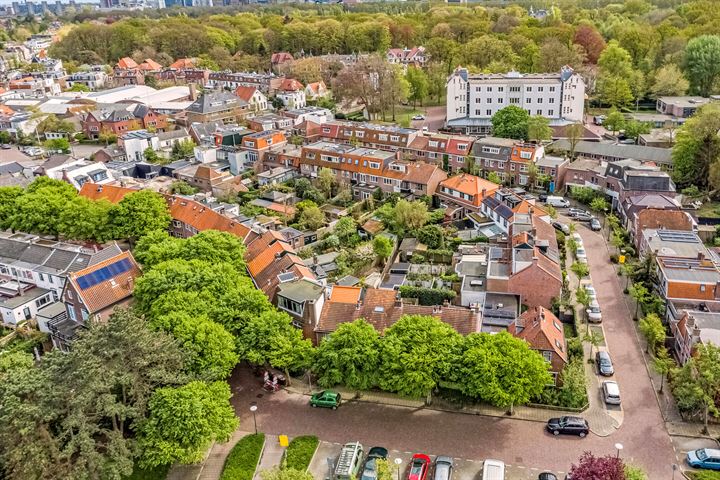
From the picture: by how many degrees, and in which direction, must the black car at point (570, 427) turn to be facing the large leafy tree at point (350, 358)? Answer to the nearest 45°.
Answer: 0° — it already faces it

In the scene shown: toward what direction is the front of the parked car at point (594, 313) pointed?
toward the camera

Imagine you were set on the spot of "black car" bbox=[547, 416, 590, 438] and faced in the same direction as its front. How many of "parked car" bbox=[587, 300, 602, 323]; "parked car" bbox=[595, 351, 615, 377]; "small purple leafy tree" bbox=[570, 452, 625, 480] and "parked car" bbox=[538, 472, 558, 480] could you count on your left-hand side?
2

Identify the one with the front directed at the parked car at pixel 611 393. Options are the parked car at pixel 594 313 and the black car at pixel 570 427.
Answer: the parked car at pixel 594 313

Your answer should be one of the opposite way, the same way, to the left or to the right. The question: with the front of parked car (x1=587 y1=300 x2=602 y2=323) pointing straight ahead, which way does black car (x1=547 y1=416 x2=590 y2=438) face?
to the right

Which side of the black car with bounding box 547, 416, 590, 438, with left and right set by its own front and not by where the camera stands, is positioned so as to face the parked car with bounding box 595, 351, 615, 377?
right

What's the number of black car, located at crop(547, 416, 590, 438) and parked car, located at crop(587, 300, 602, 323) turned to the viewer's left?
1

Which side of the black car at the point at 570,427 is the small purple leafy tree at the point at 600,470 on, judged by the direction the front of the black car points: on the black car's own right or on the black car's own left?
on the black car's own left

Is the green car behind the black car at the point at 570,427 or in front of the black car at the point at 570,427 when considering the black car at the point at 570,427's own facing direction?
in front

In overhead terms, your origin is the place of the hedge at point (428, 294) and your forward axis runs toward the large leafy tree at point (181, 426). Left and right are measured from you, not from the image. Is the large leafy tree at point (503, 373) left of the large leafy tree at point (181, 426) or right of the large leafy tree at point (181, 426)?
left

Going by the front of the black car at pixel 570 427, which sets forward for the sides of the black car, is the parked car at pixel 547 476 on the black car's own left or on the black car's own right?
on the black car's own left

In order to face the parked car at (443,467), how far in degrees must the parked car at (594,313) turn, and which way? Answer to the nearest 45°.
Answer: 0° — it already faces it

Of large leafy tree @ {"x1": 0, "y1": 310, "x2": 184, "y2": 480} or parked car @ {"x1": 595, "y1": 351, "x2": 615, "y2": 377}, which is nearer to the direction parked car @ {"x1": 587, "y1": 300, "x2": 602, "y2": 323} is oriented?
the parked car

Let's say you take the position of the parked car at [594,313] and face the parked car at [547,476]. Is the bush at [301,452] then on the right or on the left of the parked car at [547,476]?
right

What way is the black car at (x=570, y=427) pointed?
to the viewer's left

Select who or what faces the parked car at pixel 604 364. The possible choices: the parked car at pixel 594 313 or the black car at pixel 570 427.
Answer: the parked car at pixel 594 313

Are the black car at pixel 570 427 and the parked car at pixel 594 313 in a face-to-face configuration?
no

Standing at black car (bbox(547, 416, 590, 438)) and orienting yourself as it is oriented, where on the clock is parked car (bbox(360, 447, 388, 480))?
The parked car is roughly at 11 o'clock from the black car.

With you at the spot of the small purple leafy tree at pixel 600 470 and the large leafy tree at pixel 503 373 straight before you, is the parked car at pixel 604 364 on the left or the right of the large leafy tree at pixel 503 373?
right
